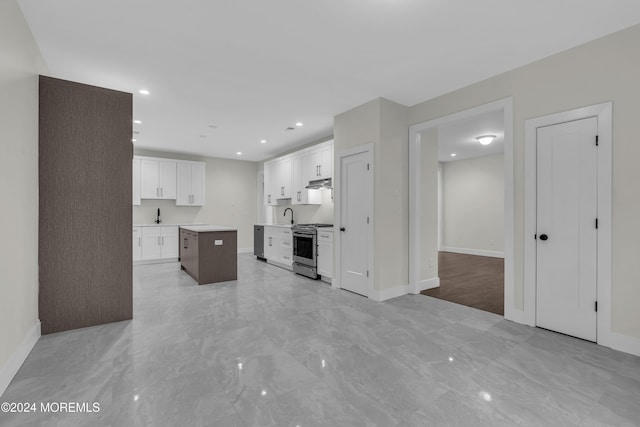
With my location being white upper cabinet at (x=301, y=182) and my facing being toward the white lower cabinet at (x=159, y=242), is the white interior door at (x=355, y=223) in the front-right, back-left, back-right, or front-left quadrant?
back-left

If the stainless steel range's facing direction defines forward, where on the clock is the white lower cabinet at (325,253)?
The white lower cabinet is roughly at 9 o'clock from the stainless steel range.

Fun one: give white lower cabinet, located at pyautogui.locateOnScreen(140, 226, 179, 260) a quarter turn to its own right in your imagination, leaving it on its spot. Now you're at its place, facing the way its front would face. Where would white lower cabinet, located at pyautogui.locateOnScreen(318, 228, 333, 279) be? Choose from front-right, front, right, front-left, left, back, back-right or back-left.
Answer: back-left

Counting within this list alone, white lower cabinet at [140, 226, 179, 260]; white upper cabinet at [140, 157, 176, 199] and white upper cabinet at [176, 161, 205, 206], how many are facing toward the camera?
3

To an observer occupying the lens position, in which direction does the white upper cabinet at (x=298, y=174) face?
facing the viewer and to the left of the viewer

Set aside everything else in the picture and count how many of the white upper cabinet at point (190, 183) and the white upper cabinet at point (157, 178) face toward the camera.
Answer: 2

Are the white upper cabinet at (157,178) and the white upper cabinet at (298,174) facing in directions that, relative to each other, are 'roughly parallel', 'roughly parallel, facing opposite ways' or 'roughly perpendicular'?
roughly perpendicular

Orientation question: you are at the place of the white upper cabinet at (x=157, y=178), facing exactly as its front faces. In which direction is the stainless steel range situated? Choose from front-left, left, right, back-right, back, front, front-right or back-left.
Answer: front-left

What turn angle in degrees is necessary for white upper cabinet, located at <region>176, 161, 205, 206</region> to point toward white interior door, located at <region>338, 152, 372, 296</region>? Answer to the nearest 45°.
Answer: approximately 45° to its left
